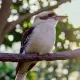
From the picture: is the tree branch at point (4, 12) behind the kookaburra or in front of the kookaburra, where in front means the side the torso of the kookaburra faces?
behind

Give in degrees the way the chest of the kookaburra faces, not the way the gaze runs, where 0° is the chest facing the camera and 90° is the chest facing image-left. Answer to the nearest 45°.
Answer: approximately 315°
